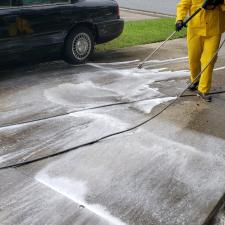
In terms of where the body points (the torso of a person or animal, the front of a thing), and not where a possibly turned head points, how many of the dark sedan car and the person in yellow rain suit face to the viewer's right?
0

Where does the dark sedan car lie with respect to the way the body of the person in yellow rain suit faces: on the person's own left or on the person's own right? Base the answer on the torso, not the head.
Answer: on the person's own right

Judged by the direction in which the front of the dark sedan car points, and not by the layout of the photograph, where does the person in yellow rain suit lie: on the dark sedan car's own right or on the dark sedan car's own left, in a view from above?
on the dark sedan car's own left
